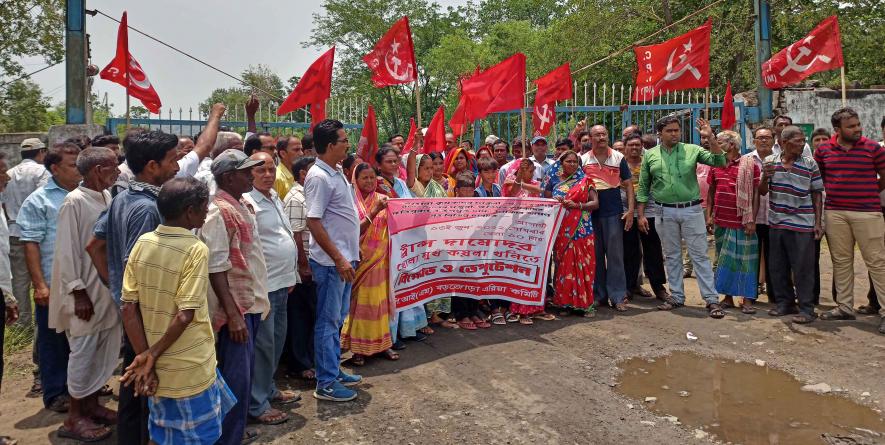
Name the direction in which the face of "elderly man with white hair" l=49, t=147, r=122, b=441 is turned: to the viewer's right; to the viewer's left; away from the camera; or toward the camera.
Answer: to the viewer's right

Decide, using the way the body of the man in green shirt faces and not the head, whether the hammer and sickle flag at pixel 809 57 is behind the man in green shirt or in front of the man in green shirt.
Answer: behind

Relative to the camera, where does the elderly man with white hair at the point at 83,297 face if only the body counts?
to the viewer's right

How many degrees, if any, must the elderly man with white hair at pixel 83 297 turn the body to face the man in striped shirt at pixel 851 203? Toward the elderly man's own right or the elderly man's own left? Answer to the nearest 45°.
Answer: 0° — they already face them

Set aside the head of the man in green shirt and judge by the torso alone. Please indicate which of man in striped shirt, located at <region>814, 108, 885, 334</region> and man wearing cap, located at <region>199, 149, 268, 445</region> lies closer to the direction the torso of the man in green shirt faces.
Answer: the man wearing cap

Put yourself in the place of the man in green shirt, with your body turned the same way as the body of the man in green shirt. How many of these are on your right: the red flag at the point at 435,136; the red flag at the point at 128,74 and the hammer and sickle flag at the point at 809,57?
2

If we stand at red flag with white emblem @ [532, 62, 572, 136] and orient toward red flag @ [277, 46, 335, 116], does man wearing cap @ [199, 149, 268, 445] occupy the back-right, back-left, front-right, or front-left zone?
front-left

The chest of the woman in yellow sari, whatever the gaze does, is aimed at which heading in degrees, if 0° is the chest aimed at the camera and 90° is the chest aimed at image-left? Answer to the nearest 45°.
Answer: approximately 315°

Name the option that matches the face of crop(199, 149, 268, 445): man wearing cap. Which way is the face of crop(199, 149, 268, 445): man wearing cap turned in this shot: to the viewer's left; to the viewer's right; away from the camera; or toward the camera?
to the viewer's right

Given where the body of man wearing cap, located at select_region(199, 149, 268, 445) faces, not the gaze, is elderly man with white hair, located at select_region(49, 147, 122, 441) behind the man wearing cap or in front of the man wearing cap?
behind

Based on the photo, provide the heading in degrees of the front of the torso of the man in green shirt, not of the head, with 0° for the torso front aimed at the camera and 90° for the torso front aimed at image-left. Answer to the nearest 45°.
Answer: approximately 0°

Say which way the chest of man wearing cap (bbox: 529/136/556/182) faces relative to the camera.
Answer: toward the camera

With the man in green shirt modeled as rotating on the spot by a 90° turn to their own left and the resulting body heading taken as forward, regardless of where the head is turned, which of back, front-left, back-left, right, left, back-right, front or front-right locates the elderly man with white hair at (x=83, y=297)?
back-right

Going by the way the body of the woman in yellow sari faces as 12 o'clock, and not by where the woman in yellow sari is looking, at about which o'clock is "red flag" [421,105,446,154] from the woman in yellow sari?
The red flag is roughly at 8 o'clock from the woman in yellow sari.
